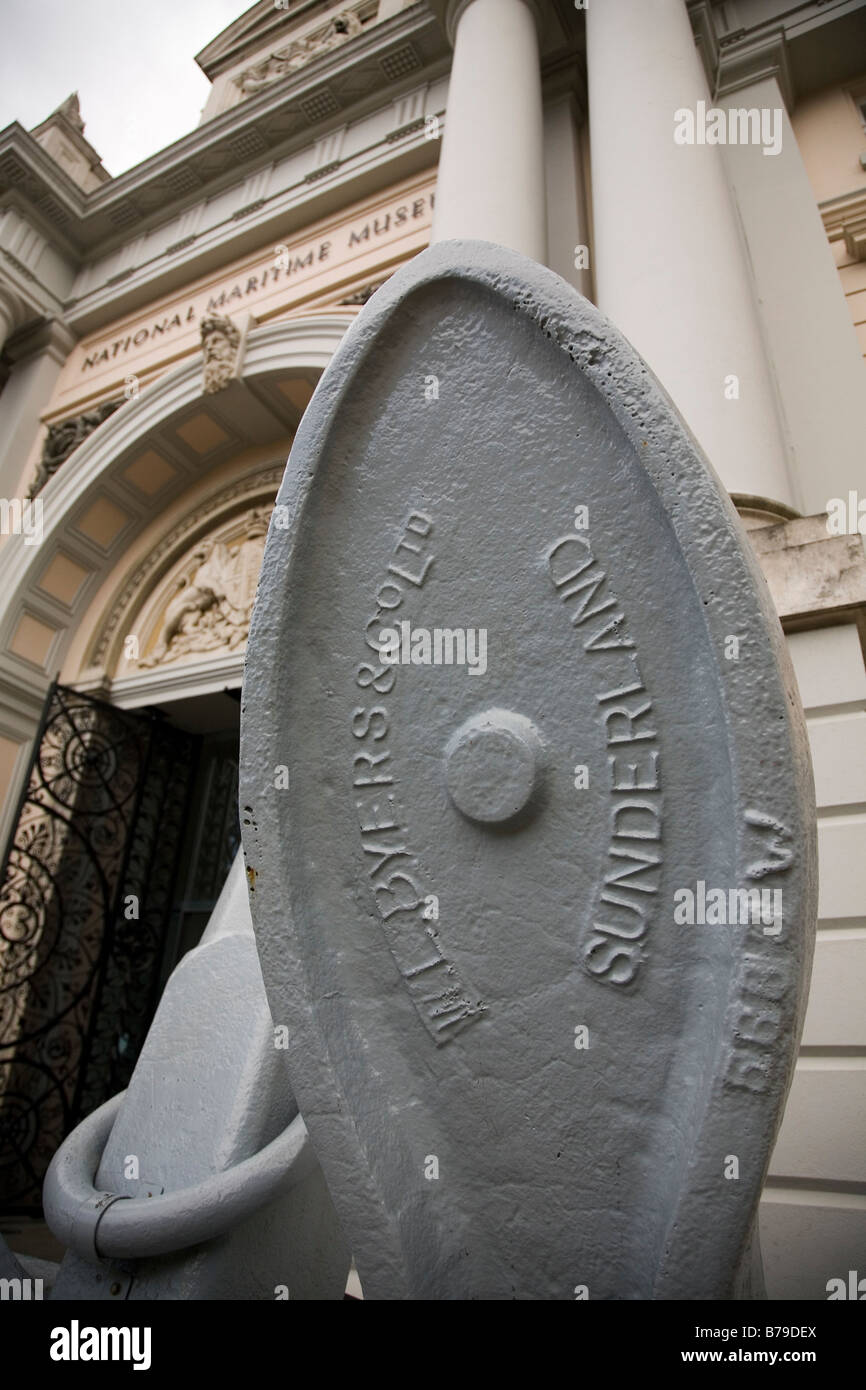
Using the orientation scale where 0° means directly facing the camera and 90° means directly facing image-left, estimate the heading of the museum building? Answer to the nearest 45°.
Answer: approximately 45°
